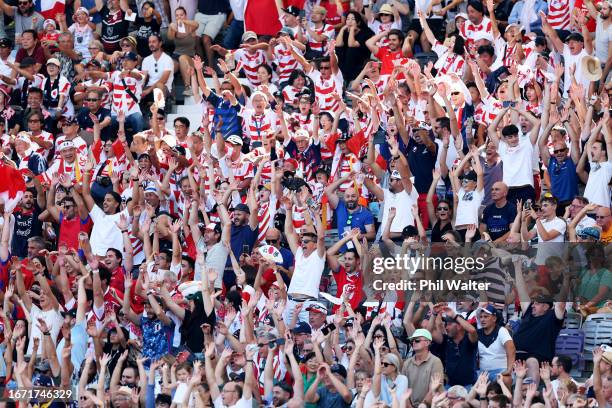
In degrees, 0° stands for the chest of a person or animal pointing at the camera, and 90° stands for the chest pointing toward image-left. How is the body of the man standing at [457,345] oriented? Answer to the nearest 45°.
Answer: approximately 45°
